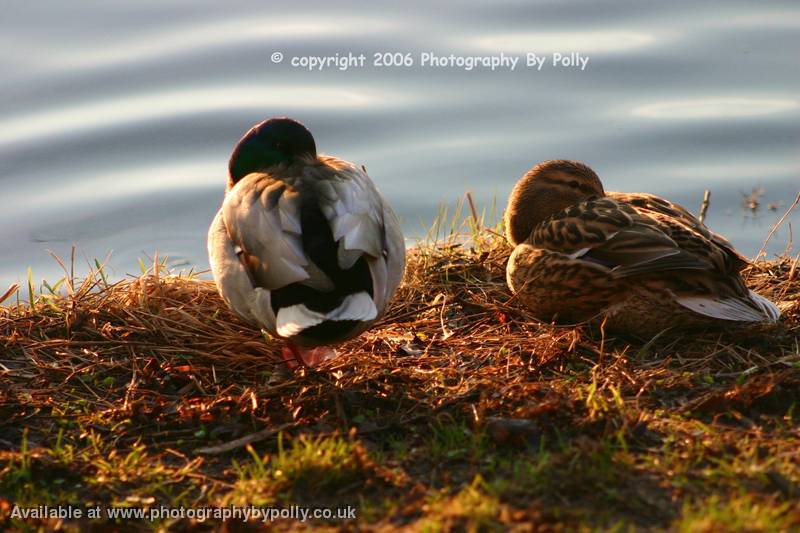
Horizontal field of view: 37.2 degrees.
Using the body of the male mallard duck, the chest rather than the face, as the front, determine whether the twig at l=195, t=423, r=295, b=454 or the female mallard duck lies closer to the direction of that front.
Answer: the female mallard duck

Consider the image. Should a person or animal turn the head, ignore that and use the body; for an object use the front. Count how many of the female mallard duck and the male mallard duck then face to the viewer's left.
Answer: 1

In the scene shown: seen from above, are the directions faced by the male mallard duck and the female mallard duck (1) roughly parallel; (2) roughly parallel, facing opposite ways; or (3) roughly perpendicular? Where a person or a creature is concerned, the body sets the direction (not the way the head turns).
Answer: roughly perpendicular

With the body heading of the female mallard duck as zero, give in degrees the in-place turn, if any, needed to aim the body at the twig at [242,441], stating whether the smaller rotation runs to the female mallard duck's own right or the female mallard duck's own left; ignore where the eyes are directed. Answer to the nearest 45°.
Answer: approximately 45° to the female mallard duck's own left

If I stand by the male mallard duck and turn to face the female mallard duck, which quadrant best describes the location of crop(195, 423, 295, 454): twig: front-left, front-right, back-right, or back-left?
back-right

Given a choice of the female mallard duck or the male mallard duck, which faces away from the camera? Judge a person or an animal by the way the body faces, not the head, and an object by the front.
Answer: the male mallard duck

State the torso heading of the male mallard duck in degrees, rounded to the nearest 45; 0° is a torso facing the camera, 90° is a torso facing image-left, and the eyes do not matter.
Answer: approximately 180°

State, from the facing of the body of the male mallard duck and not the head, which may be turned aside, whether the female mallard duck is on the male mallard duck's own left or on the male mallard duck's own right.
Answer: on the male mallard duck's own right

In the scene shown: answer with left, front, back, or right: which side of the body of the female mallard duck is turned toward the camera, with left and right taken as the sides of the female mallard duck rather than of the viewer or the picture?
left

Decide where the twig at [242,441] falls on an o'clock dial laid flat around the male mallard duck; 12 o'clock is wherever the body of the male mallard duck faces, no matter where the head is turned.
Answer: The twig is roughly at 7 o'clock from the male mallard duck.

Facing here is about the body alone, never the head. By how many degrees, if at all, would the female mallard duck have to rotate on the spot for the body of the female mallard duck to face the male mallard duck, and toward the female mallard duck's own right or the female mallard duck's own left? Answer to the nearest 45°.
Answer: approximately 45° to the female mallard duck's own left
